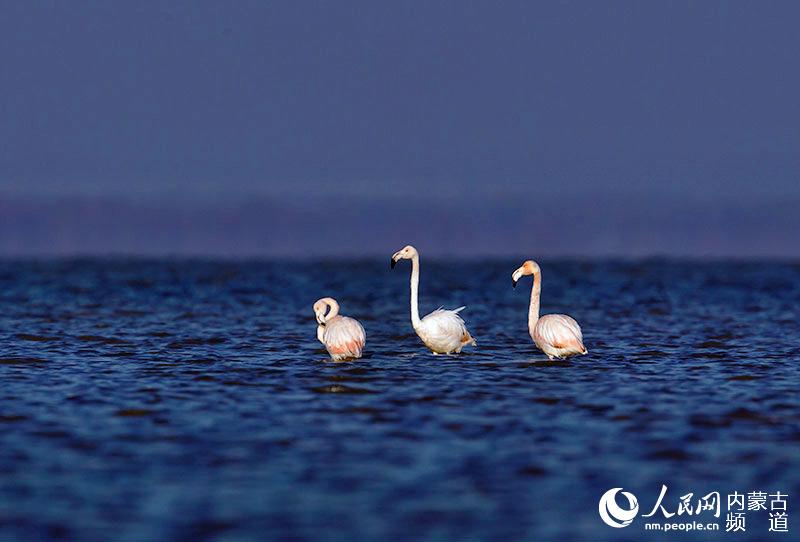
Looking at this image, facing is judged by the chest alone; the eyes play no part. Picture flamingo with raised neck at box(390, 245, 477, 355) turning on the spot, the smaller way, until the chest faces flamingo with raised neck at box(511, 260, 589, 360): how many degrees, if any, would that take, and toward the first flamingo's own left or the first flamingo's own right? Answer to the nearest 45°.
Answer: approximately 180°

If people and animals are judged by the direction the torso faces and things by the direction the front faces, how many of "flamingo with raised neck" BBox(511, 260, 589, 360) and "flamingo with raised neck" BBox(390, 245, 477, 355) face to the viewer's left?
2

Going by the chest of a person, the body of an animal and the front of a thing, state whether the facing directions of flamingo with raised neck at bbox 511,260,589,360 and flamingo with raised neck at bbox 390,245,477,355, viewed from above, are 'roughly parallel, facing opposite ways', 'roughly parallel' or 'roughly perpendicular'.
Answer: roughly parallel

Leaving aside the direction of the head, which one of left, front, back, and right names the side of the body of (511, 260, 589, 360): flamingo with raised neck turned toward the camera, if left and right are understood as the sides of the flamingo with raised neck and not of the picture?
left

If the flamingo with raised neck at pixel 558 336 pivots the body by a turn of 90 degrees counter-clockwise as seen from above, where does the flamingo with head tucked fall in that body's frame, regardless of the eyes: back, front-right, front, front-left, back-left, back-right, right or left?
right

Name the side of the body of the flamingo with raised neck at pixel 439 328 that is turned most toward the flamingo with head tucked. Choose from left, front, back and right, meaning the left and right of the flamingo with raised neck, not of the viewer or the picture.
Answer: front

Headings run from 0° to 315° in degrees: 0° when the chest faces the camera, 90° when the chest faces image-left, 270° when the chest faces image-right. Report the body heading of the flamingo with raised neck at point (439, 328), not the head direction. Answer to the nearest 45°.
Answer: approximately 90°

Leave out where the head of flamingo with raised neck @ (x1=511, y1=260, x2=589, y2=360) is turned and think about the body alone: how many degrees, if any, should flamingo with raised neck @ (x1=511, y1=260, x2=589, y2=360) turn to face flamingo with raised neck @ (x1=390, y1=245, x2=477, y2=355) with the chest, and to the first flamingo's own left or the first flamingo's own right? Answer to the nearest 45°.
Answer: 0° — it already faces it
